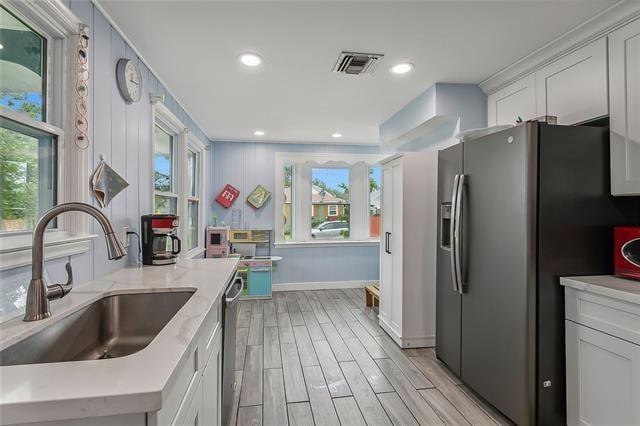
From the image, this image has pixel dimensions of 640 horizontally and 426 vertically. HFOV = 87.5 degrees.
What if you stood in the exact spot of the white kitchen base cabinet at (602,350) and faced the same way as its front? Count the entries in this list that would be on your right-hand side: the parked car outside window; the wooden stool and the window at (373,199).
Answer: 3

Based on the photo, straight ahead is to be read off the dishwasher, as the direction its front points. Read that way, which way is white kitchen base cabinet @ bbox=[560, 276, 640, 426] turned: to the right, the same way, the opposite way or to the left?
the opposite way

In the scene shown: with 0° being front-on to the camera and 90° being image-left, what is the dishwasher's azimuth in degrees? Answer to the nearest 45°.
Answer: approximately 270°

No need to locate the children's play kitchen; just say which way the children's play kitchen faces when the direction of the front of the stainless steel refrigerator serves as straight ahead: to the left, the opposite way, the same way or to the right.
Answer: to the left

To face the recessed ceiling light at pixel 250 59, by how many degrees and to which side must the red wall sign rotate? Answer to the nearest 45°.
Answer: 0° — it already faces it

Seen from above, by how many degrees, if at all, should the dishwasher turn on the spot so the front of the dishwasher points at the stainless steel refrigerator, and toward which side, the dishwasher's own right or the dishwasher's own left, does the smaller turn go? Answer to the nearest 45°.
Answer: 0° — it already faces it

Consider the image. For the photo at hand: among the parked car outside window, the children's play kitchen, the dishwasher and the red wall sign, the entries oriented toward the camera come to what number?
2

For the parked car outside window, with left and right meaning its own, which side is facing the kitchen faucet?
left

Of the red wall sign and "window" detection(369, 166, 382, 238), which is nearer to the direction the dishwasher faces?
the window

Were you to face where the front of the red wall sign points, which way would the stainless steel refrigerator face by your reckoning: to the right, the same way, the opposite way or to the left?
to the right

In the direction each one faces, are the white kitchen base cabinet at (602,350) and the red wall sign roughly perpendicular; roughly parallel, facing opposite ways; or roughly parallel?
roughly perpendicular

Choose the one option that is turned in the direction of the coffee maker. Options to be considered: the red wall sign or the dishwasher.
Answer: the red wall sign
